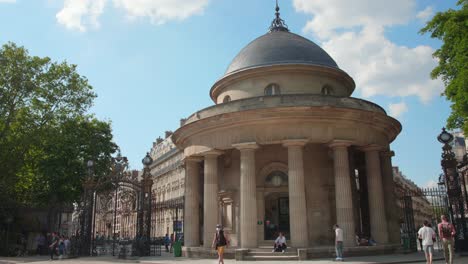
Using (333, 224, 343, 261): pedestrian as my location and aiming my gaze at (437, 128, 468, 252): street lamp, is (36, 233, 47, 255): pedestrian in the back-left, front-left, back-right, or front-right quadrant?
back-left

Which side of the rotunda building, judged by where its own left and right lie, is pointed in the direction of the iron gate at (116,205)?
right

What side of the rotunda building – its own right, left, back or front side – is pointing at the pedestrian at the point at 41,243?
right

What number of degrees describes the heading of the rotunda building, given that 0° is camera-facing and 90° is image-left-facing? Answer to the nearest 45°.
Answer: approximately 0°

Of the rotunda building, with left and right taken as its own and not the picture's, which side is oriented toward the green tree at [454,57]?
left

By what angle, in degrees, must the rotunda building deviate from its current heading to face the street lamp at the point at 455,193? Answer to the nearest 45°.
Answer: approximately 90° to its left
